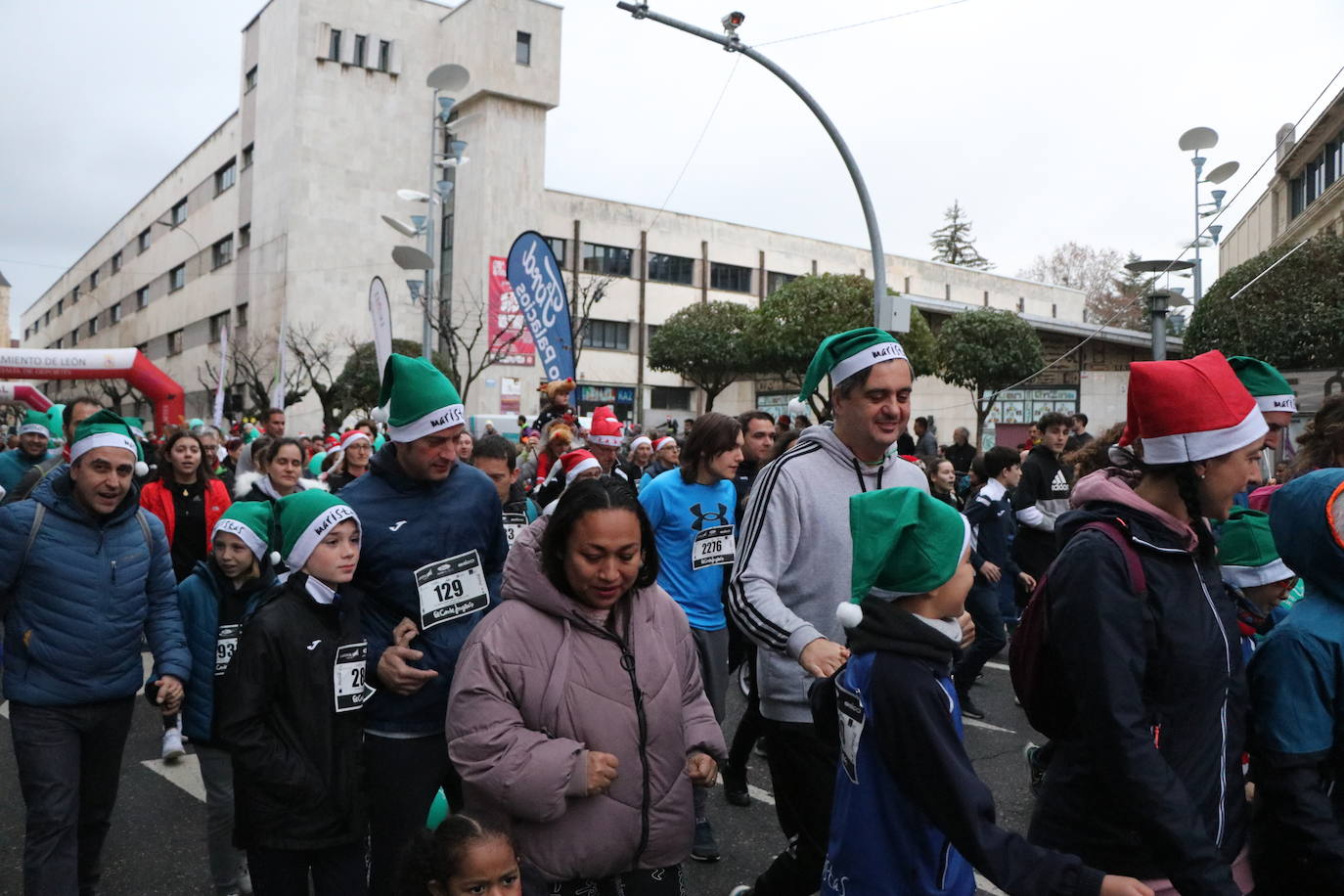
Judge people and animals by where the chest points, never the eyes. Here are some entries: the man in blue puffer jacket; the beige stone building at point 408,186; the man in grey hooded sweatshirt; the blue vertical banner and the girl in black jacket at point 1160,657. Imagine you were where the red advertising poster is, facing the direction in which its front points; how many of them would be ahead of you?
4

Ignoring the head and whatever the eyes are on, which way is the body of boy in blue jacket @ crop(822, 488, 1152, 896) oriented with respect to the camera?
to the viewer's right

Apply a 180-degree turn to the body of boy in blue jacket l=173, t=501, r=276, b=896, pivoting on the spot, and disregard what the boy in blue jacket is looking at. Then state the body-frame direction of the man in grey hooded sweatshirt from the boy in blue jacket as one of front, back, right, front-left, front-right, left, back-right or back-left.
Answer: back-right

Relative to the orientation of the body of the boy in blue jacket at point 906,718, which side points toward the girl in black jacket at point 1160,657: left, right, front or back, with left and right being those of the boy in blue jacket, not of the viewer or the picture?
front

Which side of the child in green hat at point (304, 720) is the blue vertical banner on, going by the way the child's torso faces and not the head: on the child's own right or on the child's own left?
on the child's own left

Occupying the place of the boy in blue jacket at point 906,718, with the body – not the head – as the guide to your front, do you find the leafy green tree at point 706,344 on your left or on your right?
on your left

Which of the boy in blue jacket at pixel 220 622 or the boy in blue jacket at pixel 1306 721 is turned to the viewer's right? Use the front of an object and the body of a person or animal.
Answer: the boy in blue jacket at pixel 1306 721

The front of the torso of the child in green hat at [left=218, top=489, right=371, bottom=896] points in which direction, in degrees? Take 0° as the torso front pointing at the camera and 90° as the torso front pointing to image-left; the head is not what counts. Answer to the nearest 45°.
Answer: approximately 315°

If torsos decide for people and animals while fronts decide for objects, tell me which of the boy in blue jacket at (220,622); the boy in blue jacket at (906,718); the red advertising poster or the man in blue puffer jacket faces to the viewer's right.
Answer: the boy in blue jacket at (906,718)

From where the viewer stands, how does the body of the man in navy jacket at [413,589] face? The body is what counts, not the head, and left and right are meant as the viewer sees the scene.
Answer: facing the viewer and to the right of the viewer
